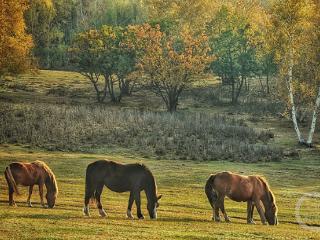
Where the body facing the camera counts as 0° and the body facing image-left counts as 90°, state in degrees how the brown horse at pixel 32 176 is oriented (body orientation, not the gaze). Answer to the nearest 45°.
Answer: approximately 270°

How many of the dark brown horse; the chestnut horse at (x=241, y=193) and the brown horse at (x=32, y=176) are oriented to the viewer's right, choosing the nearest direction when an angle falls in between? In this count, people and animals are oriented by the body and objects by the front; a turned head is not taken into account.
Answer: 3

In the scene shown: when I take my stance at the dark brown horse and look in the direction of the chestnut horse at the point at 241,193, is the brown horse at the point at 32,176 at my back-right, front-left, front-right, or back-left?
back-left

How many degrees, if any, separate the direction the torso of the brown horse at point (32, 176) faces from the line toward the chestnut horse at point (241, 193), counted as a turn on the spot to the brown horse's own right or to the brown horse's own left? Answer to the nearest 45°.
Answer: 0° — it already faces it

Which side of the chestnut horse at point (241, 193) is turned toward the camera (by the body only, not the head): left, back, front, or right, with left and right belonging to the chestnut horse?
right

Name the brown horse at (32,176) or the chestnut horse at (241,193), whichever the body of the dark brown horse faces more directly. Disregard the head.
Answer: the chestnut horse

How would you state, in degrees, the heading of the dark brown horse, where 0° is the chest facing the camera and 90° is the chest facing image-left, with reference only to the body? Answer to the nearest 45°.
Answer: approximately 270°

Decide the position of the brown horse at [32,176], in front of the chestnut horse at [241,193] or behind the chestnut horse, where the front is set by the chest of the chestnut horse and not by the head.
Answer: behind

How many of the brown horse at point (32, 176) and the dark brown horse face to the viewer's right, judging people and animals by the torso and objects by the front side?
2

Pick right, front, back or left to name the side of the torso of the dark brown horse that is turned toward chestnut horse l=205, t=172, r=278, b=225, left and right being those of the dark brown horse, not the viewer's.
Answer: front

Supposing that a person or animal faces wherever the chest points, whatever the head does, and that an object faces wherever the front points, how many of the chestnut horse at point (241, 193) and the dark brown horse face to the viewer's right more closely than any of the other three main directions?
2
